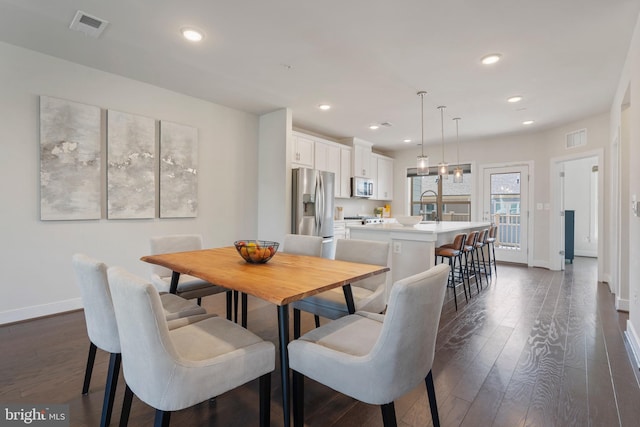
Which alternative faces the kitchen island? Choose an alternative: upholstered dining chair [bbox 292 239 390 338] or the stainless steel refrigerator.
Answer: the stainless steel refrigerator

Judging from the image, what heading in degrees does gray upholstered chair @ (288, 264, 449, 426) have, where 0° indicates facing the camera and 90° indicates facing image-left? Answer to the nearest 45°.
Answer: approximately 135°

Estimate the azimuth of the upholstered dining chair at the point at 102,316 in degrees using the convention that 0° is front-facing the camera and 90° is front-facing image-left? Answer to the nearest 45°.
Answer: approximately 225°

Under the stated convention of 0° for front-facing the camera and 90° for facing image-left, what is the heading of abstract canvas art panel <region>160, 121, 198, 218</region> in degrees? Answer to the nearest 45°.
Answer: approximately 315°

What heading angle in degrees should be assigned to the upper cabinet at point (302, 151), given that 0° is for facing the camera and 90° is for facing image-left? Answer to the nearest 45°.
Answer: approximately 315°

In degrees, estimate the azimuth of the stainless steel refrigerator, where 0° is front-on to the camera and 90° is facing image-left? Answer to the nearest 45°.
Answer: approximately 315°

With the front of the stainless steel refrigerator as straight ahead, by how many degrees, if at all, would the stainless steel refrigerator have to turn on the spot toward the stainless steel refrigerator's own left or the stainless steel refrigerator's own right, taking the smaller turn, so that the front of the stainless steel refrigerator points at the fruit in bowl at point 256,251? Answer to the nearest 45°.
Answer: approximately 45° to the stainless steel refrigerator's own right
